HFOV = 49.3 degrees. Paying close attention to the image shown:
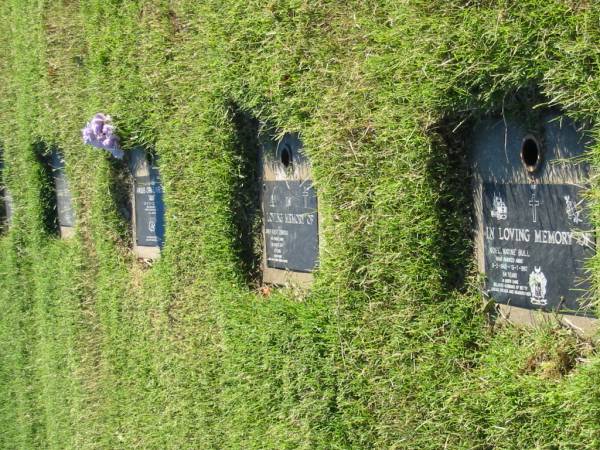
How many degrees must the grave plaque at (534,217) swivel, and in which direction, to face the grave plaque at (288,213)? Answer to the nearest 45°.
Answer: approximately 90° to its right

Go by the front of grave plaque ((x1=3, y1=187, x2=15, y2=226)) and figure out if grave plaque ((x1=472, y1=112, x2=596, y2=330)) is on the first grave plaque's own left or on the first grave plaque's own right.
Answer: on the first grave plaque's own left

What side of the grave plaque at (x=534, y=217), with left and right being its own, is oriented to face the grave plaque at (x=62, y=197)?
right

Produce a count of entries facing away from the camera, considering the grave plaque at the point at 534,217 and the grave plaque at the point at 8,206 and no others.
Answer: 0

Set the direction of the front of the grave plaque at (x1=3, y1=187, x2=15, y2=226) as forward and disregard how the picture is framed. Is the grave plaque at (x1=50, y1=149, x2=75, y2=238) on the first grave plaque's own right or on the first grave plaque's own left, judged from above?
on the first grave plaque's own left

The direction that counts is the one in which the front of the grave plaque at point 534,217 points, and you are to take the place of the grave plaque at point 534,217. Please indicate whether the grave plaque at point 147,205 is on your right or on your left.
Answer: on your right

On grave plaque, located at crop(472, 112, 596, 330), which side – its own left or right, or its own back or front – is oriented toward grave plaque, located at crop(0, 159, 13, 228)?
right

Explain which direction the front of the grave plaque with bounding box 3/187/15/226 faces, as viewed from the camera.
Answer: facing the viewer and to the left of the viewer
